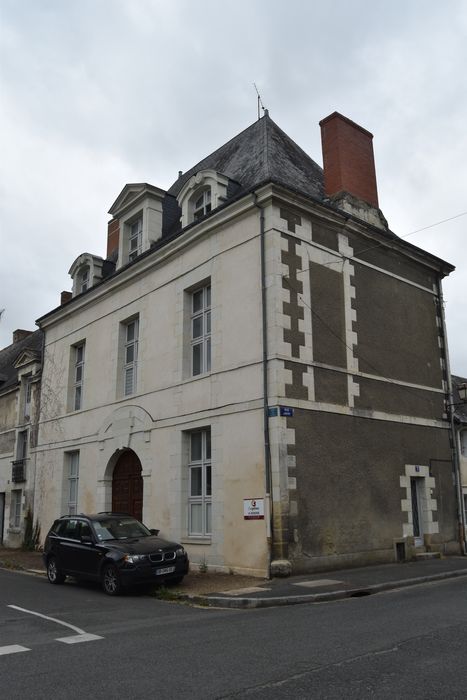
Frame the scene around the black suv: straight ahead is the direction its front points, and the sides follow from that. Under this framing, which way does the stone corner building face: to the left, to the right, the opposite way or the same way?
to the right

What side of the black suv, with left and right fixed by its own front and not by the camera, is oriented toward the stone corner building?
left

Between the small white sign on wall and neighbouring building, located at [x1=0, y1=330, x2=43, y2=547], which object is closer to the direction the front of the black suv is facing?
the small white sign on wall

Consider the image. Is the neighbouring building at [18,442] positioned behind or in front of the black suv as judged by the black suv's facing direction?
behind

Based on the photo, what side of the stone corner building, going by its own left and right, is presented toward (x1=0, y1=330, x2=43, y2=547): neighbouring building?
right

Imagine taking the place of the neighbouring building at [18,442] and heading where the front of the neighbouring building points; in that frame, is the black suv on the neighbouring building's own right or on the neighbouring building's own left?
on the neighbouring building's own left

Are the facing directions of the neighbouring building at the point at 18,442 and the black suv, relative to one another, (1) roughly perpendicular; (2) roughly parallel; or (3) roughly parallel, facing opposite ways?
roughly perpendicular

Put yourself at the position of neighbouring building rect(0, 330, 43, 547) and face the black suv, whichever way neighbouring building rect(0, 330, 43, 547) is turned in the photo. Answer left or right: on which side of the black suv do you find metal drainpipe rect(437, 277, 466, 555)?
left

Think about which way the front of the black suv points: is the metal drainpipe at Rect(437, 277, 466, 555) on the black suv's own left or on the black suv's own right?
on the black suv's own left

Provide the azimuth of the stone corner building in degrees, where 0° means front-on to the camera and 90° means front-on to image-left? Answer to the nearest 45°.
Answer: approximately 45°
